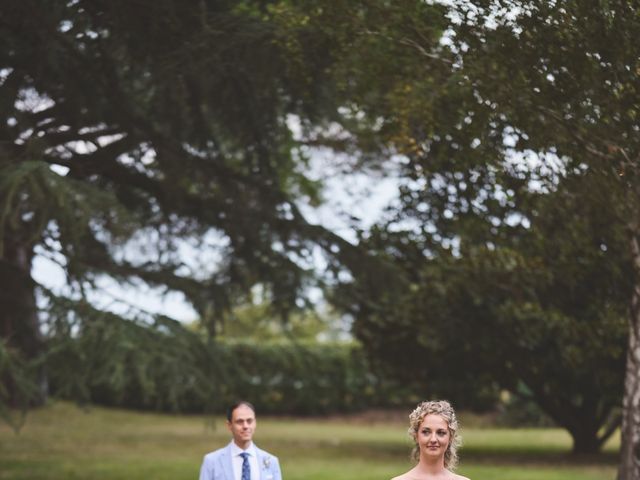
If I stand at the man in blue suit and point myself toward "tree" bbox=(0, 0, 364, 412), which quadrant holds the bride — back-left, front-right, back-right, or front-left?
back-right

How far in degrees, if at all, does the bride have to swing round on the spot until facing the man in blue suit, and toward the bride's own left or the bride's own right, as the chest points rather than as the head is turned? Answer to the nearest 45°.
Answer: approximately 135° to the bride's own right

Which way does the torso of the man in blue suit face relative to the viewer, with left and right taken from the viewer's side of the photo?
facing the viewer

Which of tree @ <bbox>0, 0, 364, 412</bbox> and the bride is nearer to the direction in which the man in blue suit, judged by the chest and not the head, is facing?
the bride

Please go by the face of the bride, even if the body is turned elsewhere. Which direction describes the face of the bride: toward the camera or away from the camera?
toward the camera

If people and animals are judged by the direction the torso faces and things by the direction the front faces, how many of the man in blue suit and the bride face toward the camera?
2

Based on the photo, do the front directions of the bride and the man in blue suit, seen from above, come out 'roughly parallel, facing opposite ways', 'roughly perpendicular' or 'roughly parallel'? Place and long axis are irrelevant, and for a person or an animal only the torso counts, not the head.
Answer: roughly parallel

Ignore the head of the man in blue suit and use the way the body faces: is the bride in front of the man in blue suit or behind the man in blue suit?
in front

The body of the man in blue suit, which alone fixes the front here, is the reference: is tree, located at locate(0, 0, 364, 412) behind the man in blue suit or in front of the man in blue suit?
behind

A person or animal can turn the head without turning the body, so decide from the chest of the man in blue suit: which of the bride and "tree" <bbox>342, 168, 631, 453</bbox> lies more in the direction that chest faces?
the bride

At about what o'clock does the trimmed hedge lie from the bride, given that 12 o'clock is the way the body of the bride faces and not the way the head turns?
The trimmed hedge is roughly at 5 o'clock from the bride.

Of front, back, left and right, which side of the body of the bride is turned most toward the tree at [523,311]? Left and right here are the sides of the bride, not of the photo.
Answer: back

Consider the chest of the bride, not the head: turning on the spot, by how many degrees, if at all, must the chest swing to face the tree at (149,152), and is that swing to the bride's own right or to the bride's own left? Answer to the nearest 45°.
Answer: approximately 135° to the bride's own right

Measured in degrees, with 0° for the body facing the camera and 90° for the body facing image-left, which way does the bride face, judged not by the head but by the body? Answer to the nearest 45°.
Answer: approximately 0°
